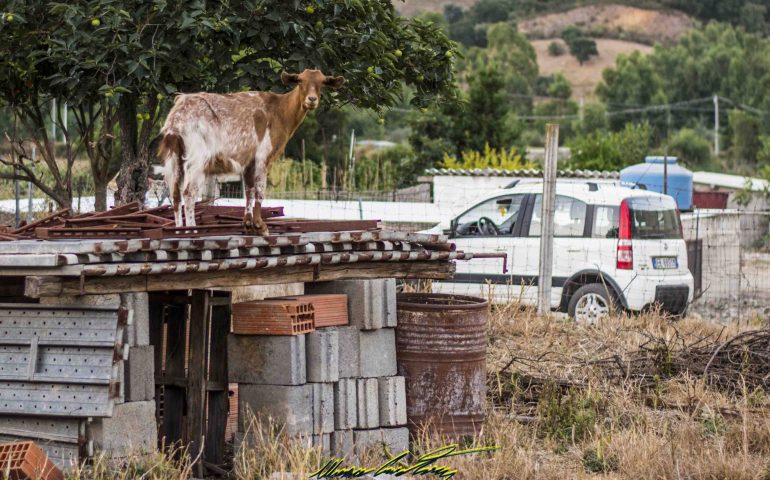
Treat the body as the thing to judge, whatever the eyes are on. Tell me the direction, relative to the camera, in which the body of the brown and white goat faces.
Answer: to the viewer's right

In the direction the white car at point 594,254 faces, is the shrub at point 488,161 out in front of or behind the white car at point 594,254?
in front

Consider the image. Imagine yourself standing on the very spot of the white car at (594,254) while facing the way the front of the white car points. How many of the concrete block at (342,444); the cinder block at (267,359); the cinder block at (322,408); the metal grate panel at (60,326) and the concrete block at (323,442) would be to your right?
0

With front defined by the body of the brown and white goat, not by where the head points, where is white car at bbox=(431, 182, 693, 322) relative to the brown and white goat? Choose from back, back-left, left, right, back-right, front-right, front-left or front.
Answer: front-left

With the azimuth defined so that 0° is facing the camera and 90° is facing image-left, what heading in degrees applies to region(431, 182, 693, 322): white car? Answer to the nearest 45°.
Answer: approximately 135°

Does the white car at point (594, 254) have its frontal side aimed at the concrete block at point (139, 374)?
no

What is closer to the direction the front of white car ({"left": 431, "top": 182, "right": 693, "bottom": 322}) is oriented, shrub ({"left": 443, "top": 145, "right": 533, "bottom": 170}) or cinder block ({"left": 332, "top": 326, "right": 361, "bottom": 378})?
the shrub

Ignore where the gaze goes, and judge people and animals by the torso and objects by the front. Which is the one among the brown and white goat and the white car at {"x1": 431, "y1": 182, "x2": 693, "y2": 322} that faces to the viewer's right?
the brown and white goat

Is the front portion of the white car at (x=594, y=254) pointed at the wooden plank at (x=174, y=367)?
no

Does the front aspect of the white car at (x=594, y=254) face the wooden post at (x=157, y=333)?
no

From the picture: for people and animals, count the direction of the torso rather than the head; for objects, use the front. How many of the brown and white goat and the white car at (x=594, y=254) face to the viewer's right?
1
